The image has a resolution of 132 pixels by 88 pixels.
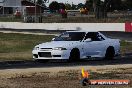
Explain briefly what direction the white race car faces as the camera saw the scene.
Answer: facing the viewer and to the left of the viewer

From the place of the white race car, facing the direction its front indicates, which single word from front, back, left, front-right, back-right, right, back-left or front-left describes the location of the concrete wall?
back-right
